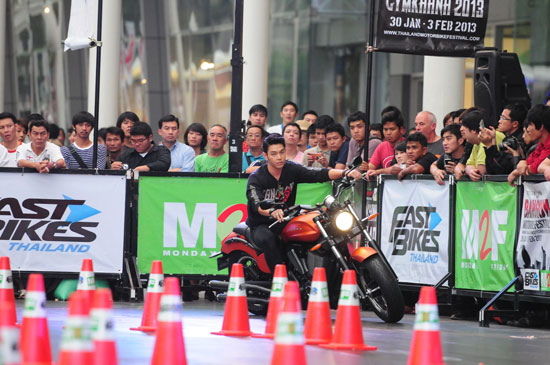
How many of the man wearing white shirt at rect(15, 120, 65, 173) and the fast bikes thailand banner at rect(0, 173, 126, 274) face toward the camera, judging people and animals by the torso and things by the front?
2

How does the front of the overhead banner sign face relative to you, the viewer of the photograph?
facing the viewer

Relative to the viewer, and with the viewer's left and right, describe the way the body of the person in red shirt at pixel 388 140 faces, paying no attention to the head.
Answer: facing the viewer and to the left of the viewer

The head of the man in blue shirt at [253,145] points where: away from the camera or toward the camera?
toward the camera

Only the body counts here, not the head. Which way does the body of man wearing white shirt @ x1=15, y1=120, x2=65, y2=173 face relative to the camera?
toward the camera

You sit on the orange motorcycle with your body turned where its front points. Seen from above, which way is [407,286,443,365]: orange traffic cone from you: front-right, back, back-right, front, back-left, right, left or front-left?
front-right

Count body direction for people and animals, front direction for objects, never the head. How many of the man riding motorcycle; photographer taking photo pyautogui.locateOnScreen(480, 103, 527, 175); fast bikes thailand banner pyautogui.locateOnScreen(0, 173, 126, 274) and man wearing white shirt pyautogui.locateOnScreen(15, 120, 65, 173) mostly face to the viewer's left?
1

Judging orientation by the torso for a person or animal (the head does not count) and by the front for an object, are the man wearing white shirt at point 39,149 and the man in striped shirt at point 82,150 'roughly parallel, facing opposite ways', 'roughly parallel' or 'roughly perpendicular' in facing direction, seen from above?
roughly parallel

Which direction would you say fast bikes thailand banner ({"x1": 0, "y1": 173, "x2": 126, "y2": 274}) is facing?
toward the camera

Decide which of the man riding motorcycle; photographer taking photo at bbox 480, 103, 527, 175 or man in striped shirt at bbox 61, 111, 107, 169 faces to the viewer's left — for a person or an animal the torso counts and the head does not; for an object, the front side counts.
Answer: the photographer taking photo

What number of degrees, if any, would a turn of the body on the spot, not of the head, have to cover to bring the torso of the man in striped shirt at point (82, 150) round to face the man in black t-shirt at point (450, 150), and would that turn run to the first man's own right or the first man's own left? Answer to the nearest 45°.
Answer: approximately 45° to the first man's own left

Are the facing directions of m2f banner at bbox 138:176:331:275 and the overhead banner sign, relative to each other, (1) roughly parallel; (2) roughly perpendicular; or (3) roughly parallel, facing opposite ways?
roughly parallel

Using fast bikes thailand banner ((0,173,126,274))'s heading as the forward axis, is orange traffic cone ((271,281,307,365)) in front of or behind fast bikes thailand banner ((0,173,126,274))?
in front

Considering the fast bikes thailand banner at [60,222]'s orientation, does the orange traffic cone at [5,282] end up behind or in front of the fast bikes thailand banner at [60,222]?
in front
